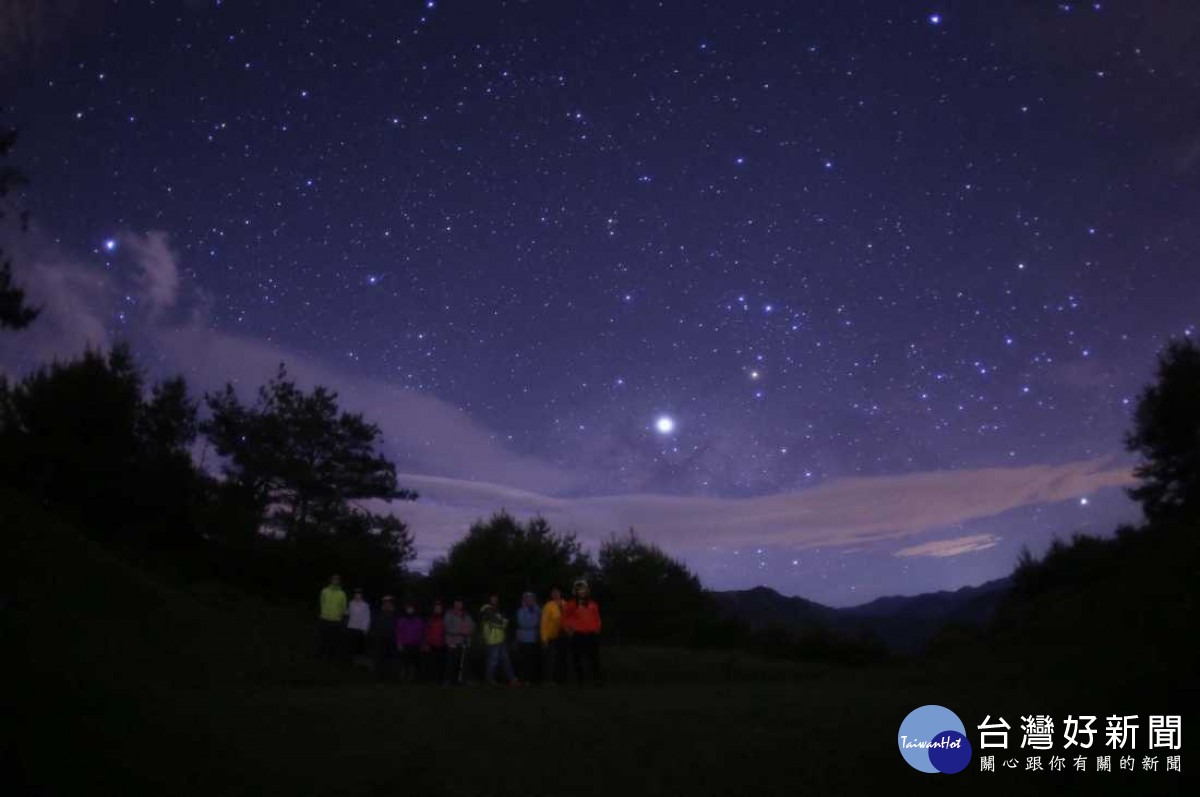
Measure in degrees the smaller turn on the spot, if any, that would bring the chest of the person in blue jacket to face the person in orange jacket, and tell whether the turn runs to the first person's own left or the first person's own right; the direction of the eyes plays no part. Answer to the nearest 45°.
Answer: approximately 45° to the first person's own left

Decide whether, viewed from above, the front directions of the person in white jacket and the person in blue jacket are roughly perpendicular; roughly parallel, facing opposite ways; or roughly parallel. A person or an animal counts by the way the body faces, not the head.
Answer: roughly parallel

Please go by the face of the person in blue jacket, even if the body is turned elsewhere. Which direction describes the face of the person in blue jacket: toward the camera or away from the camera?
toward the camera

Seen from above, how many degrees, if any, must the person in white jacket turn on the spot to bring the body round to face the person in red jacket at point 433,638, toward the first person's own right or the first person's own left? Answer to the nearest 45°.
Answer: approximately 45° to the first person's own left

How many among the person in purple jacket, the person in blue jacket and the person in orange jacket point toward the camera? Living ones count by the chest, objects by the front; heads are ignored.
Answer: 3

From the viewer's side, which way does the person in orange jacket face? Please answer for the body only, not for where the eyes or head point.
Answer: toward the camera

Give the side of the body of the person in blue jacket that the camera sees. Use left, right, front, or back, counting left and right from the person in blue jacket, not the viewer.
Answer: front

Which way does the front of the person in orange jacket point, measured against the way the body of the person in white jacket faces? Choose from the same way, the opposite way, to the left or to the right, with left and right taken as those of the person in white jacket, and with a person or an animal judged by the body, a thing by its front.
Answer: the same way

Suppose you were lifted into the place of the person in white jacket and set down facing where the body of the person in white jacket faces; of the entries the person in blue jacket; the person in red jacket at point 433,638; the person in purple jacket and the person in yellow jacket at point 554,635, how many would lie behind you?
0

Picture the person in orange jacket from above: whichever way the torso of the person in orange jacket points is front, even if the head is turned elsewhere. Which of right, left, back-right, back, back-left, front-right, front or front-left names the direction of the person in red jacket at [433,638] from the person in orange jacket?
back-right

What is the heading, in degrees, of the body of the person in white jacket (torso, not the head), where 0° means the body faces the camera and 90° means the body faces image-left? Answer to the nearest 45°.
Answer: approximately 0°

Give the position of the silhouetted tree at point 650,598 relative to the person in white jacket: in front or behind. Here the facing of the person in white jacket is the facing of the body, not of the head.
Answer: behind

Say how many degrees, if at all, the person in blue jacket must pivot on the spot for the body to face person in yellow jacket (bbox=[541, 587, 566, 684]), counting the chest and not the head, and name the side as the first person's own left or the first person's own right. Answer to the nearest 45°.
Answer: approximately 45° to the first person's own left

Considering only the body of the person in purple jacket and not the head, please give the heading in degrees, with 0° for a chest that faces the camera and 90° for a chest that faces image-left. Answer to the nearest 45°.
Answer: approximately 0°
